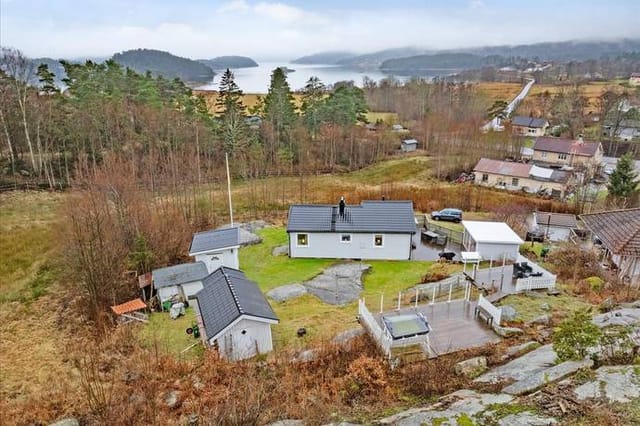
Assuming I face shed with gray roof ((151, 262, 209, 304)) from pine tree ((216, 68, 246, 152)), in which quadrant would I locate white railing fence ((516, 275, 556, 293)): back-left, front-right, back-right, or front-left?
front-left

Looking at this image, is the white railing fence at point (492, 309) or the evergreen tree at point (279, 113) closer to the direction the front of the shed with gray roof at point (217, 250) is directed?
the white railing fence

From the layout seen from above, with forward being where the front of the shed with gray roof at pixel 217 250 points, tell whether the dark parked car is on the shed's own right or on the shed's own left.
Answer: on the shed's own left

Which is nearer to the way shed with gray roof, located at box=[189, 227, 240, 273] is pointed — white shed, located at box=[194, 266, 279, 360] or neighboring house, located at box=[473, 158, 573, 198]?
the white shed

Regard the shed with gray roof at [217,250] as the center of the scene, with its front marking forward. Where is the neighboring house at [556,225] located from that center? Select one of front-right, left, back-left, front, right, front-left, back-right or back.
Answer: left

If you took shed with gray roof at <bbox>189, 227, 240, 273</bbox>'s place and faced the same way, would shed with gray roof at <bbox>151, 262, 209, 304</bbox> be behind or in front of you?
in front

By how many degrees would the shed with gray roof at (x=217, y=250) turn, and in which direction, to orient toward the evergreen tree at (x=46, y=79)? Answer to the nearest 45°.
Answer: approximately 135° to its right

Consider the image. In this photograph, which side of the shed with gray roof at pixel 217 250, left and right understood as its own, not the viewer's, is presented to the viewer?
front

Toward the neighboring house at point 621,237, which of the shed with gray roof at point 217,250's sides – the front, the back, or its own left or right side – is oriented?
left

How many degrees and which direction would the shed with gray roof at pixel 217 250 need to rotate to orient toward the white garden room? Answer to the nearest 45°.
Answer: approximately 90° to its left

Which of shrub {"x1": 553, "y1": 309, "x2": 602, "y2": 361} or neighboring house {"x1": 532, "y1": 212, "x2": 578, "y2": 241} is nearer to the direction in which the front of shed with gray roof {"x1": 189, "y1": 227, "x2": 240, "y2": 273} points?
the shrub

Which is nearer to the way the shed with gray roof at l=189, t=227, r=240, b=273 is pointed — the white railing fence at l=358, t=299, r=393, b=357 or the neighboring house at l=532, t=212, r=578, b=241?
the white railing fence

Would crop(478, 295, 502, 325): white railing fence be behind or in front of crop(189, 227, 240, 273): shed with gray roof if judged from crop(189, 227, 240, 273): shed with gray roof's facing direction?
in front

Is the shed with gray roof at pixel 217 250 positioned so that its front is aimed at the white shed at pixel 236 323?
yes

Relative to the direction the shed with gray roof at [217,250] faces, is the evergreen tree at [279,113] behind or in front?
behind
